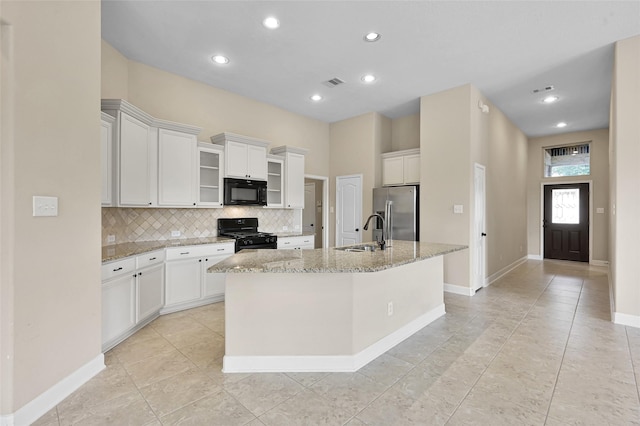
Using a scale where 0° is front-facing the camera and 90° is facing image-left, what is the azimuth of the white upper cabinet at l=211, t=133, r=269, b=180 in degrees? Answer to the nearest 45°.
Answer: approximately 315°

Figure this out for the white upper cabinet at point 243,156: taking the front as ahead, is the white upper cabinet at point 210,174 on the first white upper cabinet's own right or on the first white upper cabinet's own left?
on the first white upper cabinet's own right

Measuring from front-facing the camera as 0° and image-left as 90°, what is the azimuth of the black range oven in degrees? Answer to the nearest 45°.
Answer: approximately 315°

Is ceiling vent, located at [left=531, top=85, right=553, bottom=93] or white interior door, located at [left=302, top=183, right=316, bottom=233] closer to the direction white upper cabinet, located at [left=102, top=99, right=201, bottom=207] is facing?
the ceiling vent

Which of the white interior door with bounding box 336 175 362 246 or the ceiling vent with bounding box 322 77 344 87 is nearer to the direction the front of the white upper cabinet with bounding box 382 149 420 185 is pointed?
the ceiling vent
